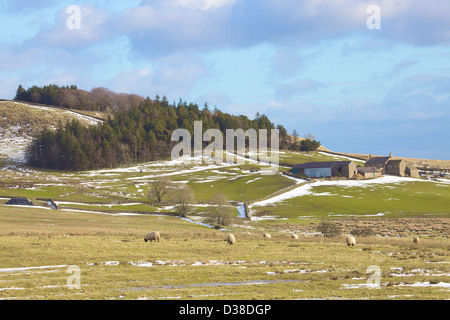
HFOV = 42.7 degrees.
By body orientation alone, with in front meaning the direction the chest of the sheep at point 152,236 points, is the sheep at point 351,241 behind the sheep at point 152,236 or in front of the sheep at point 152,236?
behind

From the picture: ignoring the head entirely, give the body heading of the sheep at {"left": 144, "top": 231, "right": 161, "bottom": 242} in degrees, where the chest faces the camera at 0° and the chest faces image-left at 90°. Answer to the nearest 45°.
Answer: approximately 90°

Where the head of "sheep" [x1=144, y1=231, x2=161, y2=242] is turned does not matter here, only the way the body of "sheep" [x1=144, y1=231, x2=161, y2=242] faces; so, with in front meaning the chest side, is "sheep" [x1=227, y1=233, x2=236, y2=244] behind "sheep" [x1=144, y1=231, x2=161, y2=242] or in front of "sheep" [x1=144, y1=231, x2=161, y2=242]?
behind
